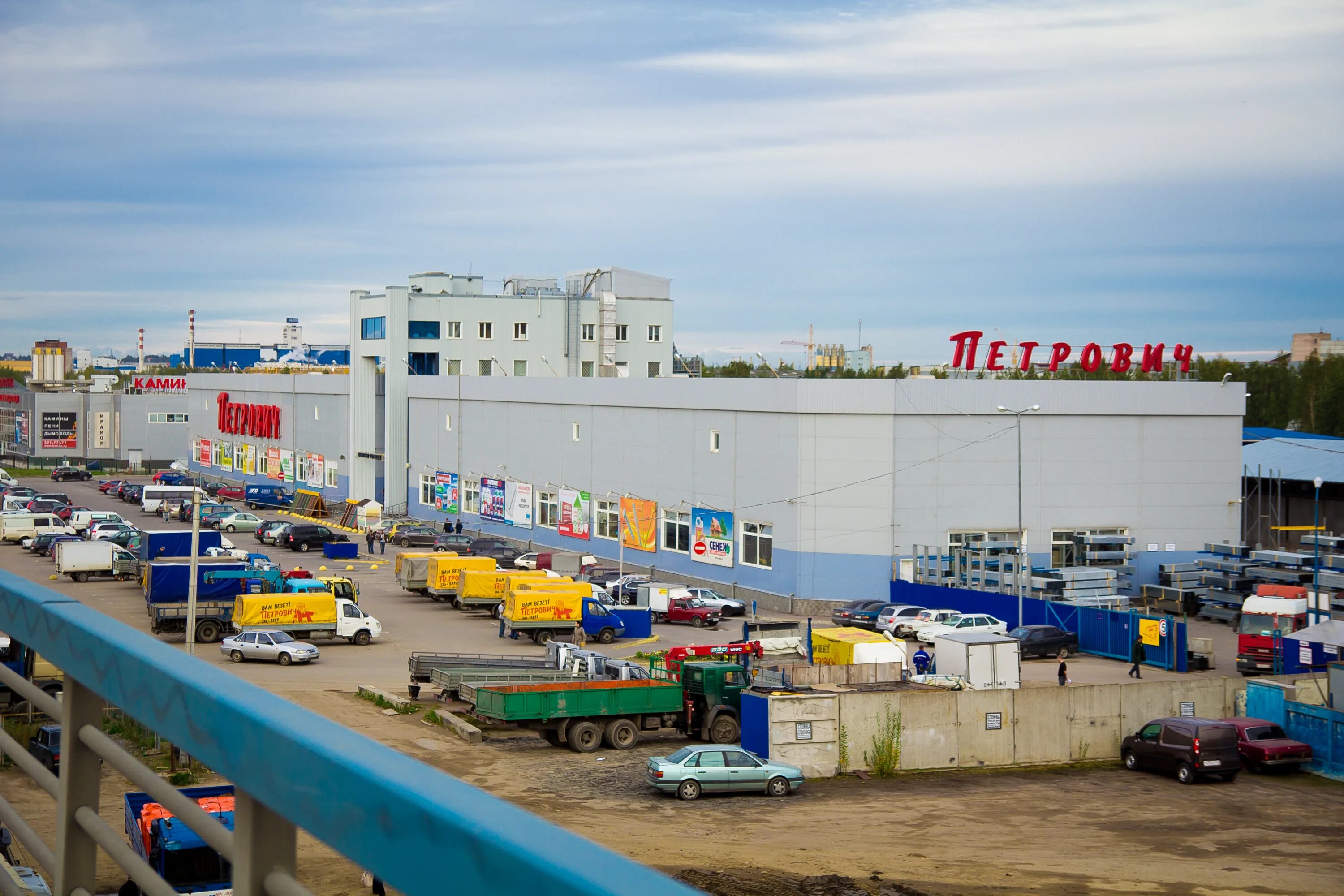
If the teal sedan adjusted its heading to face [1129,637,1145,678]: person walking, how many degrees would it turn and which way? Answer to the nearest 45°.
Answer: approximately 45° to its left

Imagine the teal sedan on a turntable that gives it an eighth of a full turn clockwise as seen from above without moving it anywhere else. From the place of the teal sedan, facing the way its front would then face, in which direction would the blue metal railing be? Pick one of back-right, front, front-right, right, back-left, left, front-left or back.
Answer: front-right

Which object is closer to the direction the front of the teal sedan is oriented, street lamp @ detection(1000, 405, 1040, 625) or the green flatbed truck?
the street lamp

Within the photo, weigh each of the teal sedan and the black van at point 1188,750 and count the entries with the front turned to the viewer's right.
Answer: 1

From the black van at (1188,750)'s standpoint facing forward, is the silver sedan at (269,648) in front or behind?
in front

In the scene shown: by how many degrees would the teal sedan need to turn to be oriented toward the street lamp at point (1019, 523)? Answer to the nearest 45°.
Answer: approximately 45° to its left

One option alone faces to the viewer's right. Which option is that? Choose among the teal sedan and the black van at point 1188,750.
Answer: the teal sedan

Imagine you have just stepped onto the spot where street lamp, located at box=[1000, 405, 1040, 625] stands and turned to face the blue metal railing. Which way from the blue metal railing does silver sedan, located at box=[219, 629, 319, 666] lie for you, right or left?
right

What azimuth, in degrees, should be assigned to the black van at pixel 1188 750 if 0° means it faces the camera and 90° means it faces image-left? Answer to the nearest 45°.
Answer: approximately 135°

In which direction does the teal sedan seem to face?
to the viewer's right

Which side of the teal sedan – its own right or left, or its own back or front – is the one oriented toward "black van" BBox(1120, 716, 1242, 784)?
front

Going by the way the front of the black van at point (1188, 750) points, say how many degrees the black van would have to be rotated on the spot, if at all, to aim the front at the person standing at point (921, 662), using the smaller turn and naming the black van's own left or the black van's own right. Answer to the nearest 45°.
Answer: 0° — it already faces them
